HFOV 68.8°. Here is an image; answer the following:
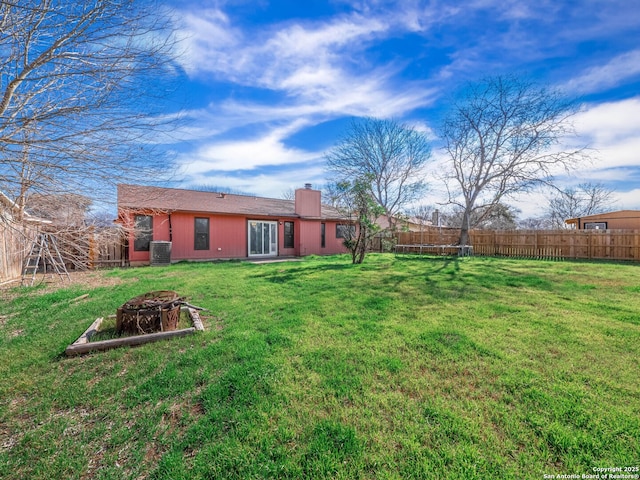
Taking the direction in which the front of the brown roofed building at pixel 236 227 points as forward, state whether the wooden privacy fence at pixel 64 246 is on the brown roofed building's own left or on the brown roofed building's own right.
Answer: on the brown roofed building's own left

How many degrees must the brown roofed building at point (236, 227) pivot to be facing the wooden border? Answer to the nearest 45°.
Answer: approximately 135° to its left

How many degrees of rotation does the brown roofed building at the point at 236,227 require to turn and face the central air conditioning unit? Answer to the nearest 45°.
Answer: approximately 90° to its left
